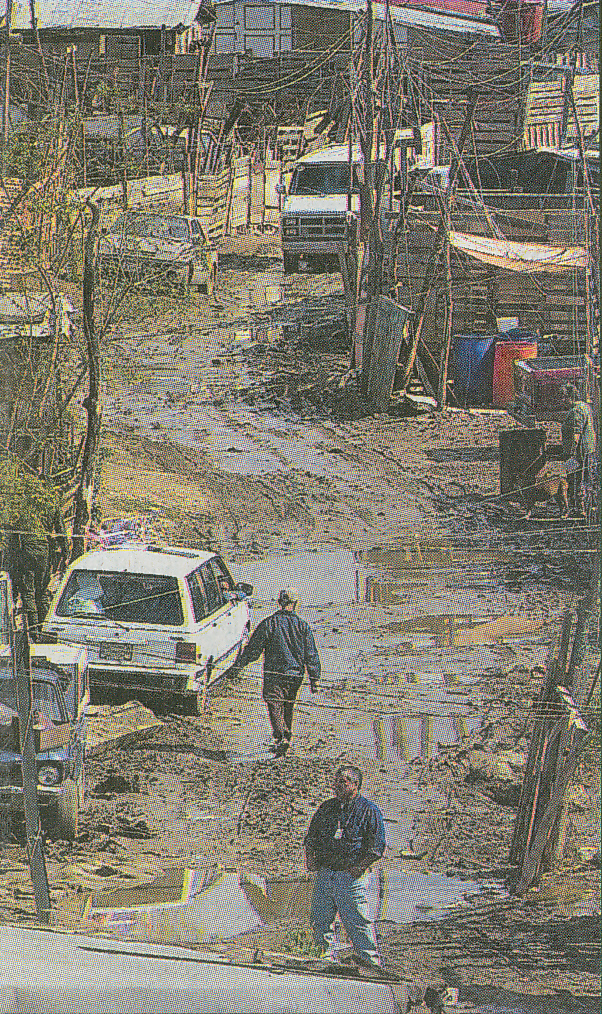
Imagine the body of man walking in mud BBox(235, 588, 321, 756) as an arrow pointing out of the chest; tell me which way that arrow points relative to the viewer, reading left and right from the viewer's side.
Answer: facing away from the viewer
